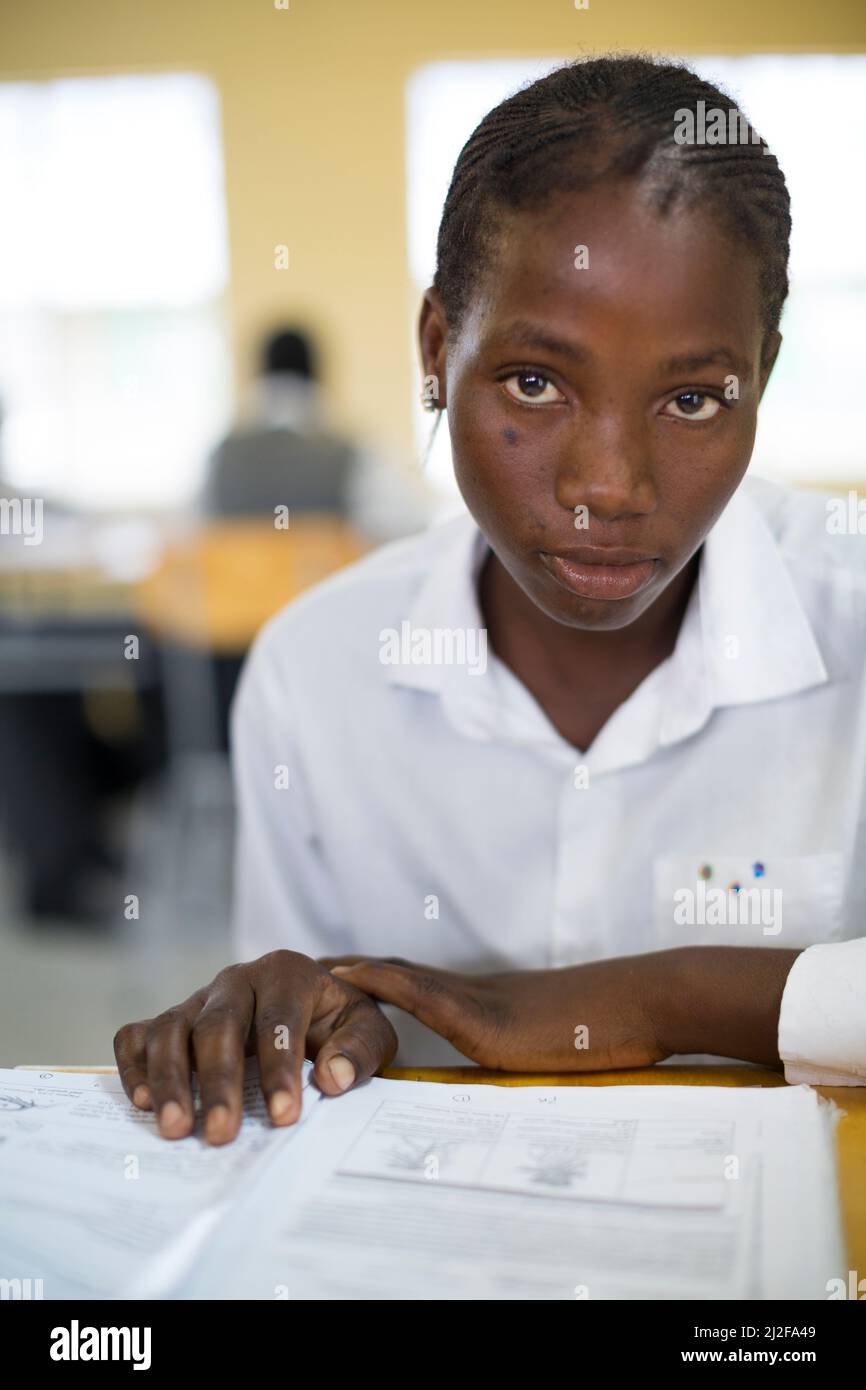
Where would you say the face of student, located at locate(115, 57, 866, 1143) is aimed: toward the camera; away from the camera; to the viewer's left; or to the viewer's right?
toward the camera

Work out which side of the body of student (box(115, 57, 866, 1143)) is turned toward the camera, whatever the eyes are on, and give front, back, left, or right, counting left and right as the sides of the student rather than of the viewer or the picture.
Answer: front

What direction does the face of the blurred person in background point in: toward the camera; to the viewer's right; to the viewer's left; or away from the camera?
away from the camera

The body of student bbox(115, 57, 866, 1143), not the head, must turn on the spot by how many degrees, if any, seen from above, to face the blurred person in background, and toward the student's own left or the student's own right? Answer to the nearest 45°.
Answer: approximately 180°

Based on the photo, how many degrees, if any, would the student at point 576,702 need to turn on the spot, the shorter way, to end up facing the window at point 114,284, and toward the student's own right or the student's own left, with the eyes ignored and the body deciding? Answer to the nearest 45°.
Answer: approximately 180°
